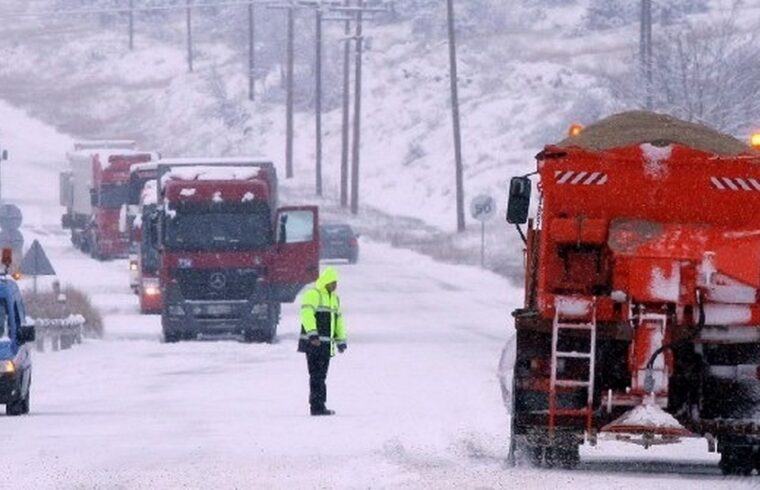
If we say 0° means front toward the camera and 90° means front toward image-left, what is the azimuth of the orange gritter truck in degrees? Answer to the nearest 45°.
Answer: approximately 180°

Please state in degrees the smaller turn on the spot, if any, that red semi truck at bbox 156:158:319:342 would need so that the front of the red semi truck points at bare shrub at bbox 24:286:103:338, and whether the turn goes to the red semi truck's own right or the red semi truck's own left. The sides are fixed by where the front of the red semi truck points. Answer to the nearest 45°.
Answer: approximately 135° to the red semi truck's own right

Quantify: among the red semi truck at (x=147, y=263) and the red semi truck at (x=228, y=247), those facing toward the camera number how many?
2

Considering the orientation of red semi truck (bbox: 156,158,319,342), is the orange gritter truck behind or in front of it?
in front

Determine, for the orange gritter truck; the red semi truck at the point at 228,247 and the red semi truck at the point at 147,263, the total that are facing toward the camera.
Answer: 2

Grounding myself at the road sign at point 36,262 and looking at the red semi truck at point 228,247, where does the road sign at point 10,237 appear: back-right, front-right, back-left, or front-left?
back-left

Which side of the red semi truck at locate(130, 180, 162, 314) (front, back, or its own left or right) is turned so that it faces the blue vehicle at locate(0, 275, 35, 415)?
front

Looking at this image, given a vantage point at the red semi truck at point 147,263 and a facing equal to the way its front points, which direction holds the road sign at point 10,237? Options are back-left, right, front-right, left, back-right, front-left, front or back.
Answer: right

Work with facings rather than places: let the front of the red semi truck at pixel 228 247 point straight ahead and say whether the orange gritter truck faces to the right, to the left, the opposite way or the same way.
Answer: the opposite way

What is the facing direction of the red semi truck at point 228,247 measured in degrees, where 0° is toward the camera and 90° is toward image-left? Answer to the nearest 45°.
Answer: approximately 0°

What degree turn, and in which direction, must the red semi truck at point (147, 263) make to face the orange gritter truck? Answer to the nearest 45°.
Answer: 0° — it already faces it
